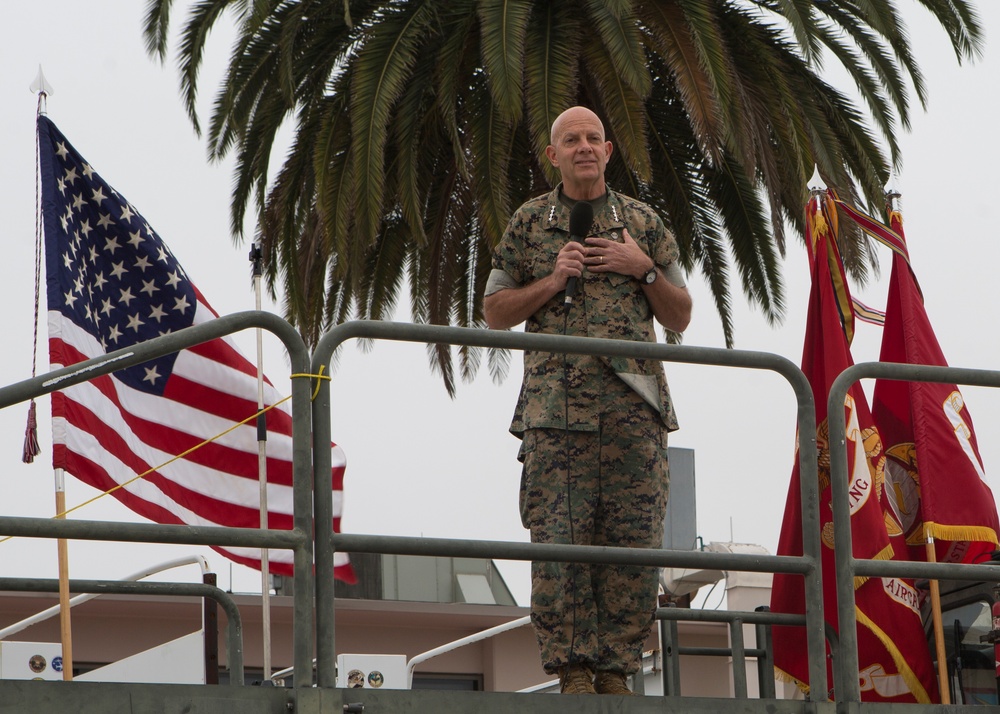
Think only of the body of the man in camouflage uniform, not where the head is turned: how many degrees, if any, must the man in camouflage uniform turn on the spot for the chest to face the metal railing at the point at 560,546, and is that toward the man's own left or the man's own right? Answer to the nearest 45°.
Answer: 0° — they already face it

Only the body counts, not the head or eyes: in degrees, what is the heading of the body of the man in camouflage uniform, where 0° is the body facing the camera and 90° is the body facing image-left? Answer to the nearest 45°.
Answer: approximately 0°

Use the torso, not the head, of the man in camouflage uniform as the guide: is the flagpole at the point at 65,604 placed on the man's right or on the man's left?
on the man's right

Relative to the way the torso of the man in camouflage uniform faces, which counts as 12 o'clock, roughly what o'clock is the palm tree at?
The palm tree is roughly at 6 o'clock from the man in camouflage uniform.
